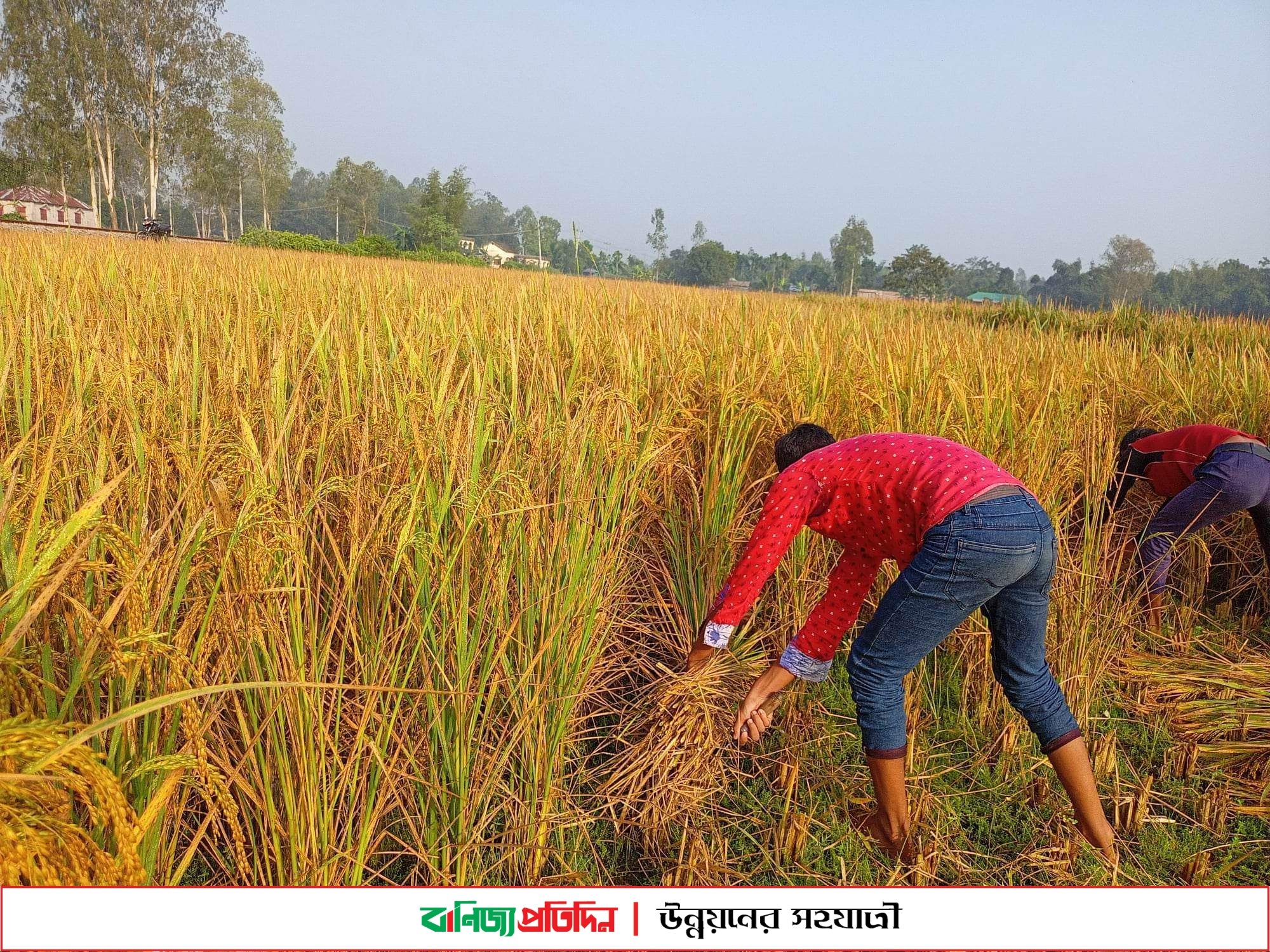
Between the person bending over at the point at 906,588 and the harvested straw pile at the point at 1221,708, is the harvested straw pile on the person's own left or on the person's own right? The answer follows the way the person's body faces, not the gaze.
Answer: on the person's own right

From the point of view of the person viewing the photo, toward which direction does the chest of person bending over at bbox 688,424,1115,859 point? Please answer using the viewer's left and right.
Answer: facing away from the viewer and to the left of the viewer

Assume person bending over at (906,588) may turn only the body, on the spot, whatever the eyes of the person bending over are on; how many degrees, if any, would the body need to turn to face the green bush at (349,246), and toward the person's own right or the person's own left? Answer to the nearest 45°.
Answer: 0° — they already face it

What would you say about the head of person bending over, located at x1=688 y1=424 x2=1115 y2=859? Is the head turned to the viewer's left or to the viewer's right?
to the viewer's left

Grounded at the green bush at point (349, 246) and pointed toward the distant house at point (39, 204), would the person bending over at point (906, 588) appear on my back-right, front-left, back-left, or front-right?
back-left

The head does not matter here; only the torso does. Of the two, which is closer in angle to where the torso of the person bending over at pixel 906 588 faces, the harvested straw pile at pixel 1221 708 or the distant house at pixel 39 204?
the distant house

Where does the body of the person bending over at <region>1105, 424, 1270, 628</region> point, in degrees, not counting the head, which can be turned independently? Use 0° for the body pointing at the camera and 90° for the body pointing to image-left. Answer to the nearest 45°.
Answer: approximately 90°

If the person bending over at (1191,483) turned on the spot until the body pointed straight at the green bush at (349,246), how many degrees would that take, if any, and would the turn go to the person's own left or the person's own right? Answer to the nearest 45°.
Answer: approximately 45° to the person's own right

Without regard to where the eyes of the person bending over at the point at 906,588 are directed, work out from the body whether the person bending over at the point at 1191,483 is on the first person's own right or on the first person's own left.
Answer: on the first person's own right

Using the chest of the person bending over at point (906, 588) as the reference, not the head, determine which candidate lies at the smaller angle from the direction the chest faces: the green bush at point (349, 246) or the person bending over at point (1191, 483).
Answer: the green bush
